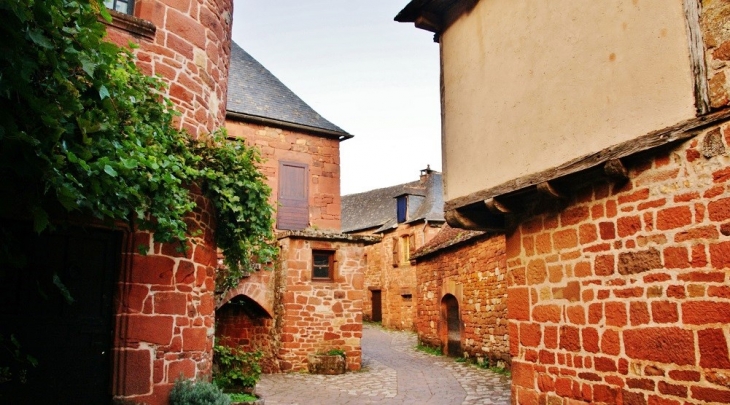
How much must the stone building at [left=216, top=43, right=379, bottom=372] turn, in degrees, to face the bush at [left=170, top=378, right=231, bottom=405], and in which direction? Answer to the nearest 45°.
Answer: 0° — it already faces it

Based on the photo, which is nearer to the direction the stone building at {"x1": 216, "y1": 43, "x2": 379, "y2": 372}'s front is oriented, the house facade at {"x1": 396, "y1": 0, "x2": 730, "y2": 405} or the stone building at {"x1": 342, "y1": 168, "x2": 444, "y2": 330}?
the house facade

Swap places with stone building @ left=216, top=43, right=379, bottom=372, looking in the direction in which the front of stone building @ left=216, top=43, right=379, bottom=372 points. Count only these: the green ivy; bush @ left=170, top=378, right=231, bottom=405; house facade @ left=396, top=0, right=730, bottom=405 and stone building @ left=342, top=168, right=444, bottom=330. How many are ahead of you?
3

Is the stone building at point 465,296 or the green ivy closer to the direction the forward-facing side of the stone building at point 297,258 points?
the green ivy

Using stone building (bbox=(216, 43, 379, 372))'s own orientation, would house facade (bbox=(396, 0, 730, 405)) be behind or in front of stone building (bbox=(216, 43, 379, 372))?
in front

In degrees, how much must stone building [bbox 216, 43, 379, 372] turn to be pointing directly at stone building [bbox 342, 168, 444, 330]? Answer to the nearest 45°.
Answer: approximately 180°

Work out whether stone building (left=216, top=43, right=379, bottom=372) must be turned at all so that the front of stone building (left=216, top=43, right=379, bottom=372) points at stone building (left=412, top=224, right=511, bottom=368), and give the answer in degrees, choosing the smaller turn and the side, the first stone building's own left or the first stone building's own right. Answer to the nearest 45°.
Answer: approximately 90° to the first stone building's own left

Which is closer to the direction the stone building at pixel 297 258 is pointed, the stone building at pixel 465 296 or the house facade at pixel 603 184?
the house facade

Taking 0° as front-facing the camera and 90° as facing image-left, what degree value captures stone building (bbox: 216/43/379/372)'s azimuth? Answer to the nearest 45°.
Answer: approximately 0°

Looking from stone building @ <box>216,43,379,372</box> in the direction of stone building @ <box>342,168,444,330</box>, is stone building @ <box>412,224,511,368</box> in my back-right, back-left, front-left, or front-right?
front-right

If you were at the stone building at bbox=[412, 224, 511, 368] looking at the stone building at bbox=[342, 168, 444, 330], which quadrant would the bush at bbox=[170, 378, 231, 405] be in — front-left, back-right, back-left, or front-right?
back-left

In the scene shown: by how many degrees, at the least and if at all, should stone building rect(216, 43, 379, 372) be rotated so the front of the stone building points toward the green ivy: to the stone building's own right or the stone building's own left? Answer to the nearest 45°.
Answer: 0° — it already faces it

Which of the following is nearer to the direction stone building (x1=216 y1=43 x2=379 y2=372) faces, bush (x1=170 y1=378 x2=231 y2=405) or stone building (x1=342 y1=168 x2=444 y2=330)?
the bush

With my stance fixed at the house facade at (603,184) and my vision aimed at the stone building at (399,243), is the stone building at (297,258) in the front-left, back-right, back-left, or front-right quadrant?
front-left
